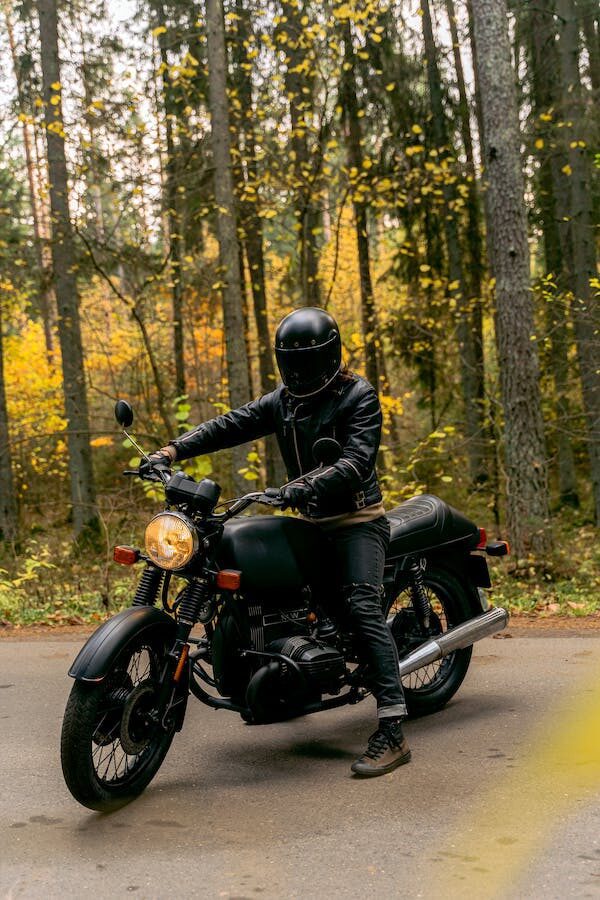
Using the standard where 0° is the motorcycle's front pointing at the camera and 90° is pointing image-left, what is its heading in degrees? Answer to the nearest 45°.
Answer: approximately 45°

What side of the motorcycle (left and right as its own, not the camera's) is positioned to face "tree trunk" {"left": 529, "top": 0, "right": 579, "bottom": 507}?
back

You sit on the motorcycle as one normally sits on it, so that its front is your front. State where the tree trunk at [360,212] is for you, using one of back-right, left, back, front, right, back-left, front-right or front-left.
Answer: back-right

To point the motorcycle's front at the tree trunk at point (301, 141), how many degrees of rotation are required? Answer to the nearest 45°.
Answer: approximately 135° to its right

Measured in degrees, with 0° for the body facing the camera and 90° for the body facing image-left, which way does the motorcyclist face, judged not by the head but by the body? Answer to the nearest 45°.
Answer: approximately 45°

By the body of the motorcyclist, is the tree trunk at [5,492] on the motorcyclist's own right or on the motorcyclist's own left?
on the motorcyclist's own right

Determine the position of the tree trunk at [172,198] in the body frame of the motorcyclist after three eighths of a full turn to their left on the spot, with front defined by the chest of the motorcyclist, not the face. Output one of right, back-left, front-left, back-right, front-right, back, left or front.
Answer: left

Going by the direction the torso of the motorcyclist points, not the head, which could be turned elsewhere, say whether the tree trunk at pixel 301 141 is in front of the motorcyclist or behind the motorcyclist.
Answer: behind
